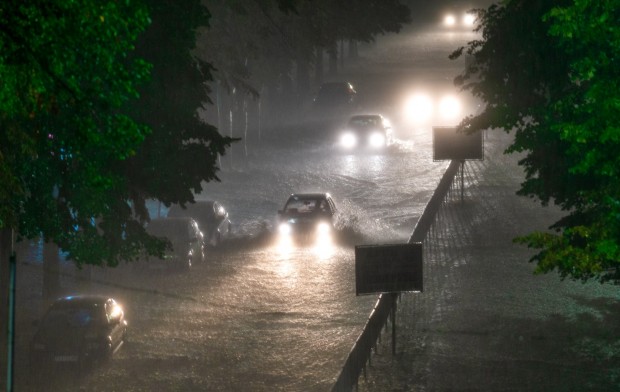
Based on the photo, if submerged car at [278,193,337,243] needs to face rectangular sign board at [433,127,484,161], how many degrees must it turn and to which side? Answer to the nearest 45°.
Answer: approximately 135° to its left

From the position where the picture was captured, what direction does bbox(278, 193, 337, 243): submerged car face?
facing the viewer

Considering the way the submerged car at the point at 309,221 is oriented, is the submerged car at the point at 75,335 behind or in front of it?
in front

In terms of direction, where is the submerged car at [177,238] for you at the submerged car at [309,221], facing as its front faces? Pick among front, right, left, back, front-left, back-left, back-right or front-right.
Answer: front-right

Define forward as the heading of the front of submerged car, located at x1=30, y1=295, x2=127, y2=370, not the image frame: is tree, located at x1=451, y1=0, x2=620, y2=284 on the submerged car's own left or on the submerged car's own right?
on the submerged car's own left
